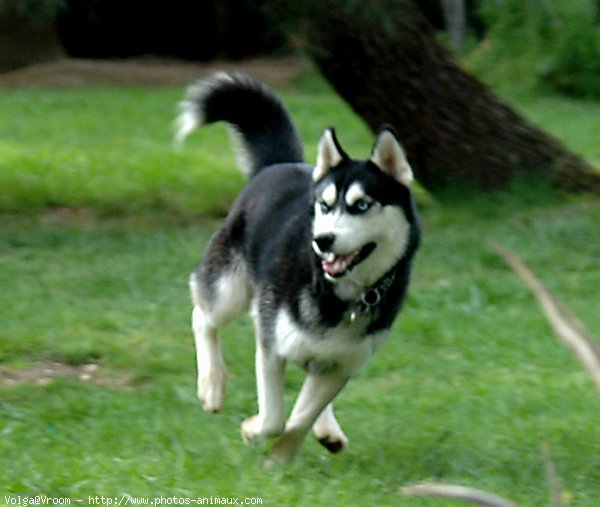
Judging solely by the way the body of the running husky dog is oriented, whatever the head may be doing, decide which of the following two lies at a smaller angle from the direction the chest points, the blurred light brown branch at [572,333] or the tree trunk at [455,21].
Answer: the blurred light brown branch

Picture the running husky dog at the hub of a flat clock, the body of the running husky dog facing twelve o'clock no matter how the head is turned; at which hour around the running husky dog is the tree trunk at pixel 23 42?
The tree trunk is roughly at 7 o'clock from the running husky dog.

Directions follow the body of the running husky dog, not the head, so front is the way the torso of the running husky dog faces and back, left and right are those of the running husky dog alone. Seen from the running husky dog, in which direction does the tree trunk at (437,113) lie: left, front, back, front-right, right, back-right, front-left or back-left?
back-left

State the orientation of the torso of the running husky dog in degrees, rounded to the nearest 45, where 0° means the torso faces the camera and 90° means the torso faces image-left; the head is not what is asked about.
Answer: approximately 315°

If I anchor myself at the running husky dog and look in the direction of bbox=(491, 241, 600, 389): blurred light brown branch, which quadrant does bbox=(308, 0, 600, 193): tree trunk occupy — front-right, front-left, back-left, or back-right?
back-left

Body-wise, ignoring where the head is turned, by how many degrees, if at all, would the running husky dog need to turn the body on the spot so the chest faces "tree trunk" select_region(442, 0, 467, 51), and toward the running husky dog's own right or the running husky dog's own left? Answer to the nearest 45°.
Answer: approximately 135° to the running husky dog's own left
